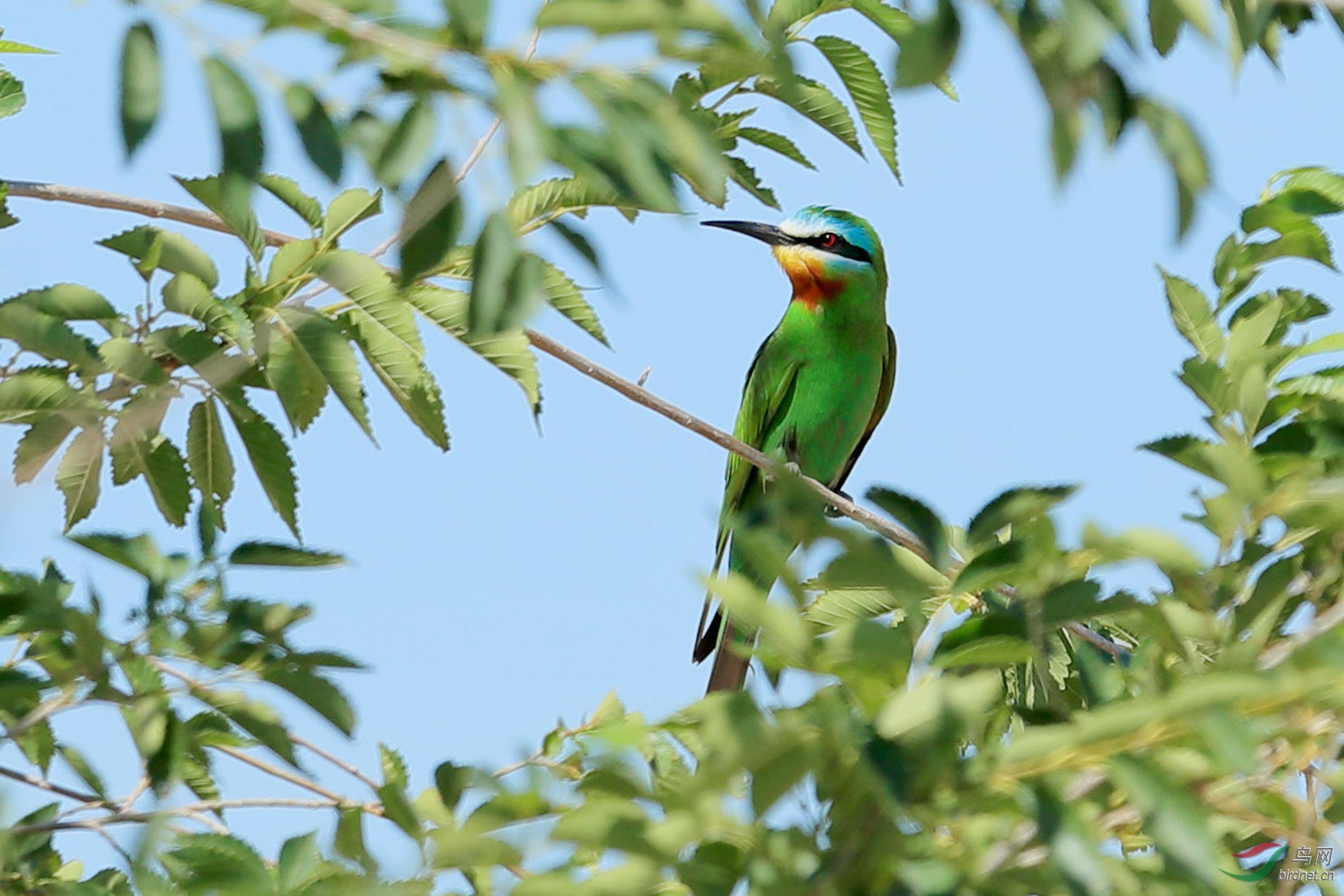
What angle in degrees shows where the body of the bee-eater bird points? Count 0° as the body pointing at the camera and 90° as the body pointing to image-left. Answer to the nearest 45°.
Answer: approximately 315°

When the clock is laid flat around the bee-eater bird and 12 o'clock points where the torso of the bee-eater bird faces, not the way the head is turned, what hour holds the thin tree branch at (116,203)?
The thin tree branch is roughly at 2 o'clock from the bee-eater bird.

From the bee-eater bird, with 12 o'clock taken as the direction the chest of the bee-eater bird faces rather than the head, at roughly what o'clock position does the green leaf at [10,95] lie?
The green leaf is roughly at 2 o'clock from the bee-eater bird.
